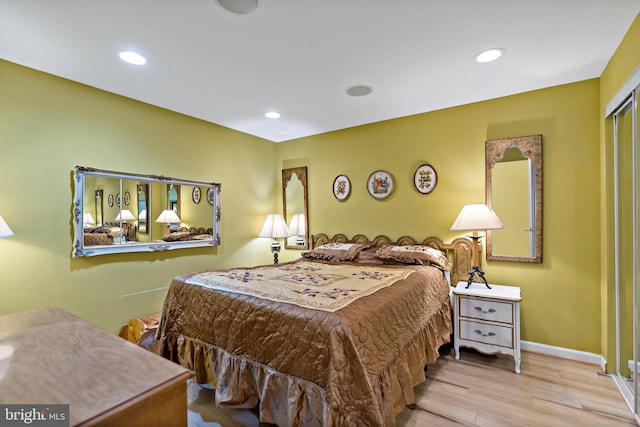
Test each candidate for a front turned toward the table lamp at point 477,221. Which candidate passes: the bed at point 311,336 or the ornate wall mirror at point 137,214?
the ornate wall mirror

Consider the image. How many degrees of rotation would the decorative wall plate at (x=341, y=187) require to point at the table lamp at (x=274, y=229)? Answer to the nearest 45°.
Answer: approximately 45° to its right

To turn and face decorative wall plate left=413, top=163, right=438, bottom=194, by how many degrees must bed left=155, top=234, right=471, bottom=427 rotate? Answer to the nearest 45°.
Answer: approximately 180°

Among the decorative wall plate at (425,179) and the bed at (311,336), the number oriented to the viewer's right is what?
0

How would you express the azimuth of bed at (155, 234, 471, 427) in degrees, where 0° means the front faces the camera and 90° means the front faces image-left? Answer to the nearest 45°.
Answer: approximately 45°

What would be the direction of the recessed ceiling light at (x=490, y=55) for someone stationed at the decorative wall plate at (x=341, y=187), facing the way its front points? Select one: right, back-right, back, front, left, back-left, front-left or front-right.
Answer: left

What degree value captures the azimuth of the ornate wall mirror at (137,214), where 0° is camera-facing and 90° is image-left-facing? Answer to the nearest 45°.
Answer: approximately 315°

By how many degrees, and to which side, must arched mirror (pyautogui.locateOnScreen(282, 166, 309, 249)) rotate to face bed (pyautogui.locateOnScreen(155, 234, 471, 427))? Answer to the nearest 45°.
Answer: approximately 45° to its left

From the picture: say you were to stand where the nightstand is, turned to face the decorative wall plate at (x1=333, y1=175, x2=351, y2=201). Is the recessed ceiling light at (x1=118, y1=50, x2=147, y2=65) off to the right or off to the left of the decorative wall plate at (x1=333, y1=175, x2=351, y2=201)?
left

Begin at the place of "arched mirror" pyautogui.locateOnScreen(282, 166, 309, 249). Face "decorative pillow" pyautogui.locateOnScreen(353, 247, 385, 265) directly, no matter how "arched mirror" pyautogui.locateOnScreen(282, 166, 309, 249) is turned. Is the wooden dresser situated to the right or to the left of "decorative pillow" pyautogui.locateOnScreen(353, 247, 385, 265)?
right
